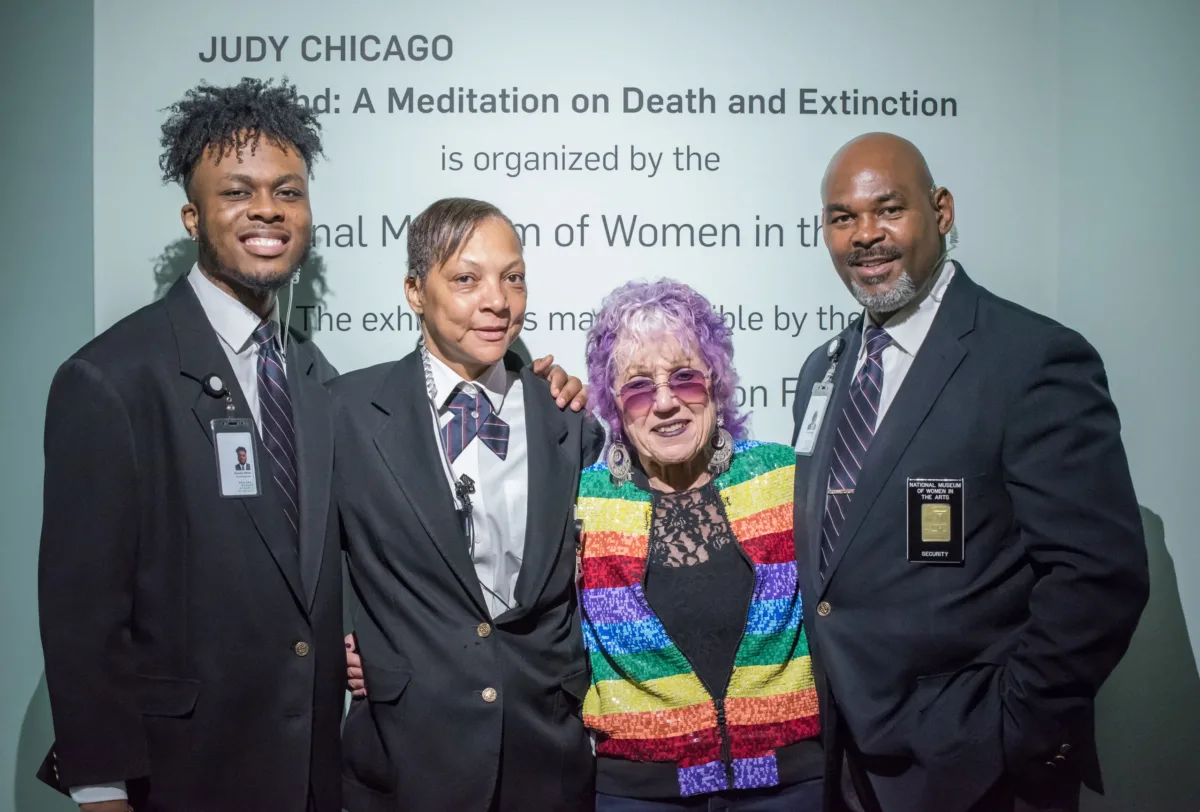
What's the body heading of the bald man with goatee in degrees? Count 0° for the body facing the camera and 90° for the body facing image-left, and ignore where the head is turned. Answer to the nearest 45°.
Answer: approximately 45°

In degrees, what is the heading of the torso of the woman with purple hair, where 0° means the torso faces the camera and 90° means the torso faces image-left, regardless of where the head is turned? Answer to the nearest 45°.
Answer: approximately 0°

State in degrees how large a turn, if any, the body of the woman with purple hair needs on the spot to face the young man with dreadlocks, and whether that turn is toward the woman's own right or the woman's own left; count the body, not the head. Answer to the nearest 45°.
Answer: approximately 90° to the woman's own right

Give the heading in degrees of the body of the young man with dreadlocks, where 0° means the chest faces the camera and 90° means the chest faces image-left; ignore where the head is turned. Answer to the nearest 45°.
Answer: approximately 315°
